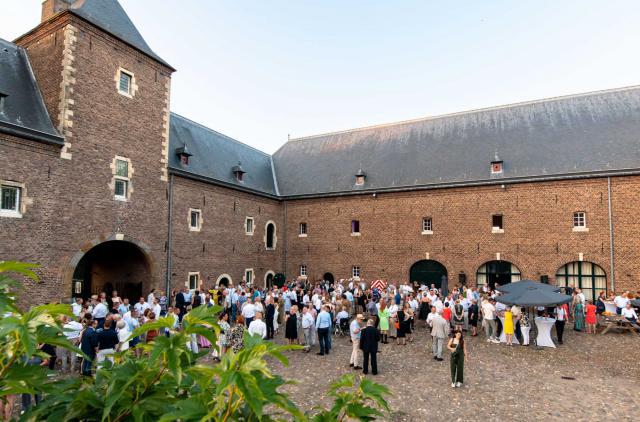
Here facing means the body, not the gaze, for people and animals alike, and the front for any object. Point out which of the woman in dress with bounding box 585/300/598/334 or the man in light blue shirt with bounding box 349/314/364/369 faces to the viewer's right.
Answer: the man in light blue shirt

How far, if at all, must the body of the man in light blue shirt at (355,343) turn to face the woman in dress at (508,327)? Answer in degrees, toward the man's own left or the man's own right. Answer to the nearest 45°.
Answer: approximately 45° to the man's own left

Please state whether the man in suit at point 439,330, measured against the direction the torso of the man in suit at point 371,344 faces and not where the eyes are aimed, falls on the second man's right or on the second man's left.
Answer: on the second man's right

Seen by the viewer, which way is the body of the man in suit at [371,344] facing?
away from the camera

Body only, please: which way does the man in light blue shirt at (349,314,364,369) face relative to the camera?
to the viewer's right

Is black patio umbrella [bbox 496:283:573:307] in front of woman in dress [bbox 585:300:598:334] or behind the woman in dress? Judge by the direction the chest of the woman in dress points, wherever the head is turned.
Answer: behind

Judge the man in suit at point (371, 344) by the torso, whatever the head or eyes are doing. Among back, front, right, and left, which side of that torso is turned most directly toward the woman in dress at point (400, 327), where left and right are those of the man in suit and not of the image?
front

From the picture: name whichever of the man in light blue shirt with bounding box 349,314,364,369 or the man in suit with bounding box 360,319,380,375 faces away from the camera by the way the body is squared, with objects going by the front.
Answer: the man in suit

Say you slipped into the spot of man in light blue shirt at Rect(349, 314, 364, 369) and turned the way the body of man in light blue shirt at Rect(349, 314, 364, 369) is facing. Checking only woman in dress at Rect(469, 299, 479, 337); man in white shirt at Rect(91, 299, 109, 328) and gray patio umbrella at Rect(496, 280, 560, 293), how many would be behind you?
1
